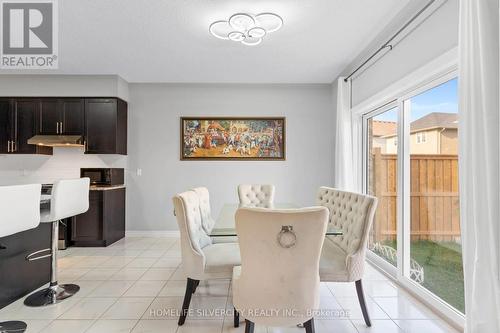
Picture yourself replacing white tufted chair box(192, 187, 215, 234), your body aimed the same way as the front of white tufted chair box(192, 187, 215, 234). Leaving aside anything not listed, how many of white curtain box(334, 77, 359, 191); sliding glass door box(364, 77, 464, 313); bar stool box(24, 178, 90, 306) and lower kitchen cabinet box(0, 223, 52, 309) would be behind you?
2

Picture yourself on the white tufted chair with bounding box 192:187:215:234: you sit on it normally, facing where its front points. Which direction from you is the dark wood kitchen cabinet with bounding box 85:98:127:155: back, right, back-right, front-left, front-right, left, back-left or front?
back-left

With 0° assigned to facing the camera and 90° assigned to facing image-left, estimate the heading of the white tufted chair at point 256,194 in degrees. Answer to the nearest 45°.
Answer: approximately 0°

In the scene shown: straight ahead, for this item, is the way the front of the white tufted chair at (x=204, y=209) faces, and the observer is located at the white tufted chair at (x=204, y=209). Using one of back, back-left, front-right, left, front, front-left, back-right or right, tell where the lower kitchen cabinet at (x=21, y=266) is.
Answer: back

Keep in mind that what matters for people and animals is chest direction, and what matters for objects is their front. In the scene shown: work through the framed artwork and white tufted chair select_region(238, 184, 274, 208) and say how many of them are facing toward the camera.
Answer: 2

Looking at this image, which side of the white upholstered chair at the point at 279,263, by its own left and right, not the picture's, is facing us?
back

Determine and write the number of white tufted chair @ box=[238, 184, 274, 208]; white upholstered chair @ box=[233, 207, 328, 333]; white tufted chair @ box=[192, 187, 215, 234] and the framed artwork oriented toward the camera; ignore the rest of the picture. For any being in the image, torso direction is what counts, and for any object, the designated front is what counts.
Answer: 2

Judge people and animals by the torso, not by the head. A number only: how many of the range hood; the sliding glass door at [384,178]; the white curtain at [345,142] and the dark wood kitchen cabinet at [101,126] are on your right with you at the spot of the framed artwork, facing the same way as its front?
2

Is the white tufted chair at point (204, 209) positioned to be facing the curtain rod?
yes

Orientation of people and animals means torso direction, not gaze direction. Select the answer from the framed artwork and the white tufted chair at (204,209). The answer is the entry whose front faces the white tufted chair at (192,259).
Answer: the framed artwork

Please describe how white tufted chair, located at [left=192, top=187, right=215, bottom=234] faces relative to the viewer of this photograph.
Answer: facing to the right of the viewer

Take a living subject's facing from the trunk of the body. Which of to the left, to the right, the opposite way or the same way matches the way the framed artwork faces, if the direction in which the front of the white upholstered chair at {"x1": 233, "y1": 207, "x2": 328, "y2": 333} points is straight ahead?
the opposite way
